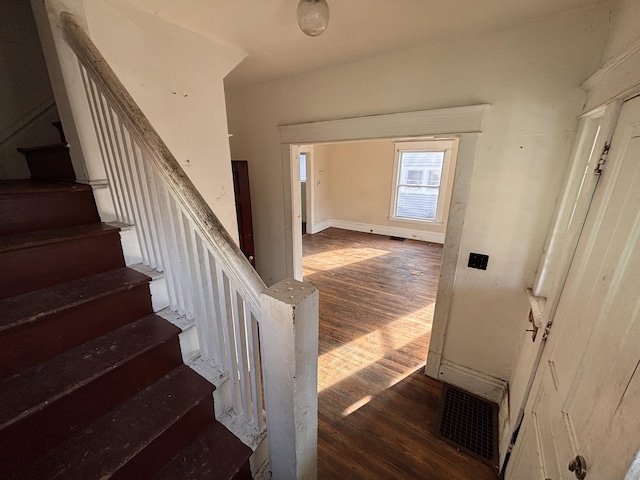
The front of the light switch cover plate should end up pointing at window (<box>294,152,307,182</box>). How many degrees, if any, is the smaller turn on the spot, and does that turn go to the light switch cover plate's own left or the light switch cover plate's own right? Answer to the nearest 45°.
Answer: approximately 135° to the light switch cover plate's own right

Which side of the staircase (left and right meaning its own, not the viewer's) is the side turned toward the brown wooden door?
left

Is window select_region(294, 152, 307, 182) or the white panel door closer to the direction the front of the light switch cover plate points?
the white panel door

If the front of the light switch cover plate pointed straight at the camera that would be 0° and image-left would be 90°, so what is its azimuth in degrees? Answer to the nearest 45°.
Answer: approximately 0°

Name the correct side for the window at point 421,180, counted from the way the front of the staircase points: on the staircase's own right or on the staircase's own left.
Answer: on the staircase's own left

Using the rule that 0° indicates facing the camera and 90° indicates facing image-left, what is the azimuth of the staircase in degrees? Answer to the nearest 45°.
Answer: approximately 315°
